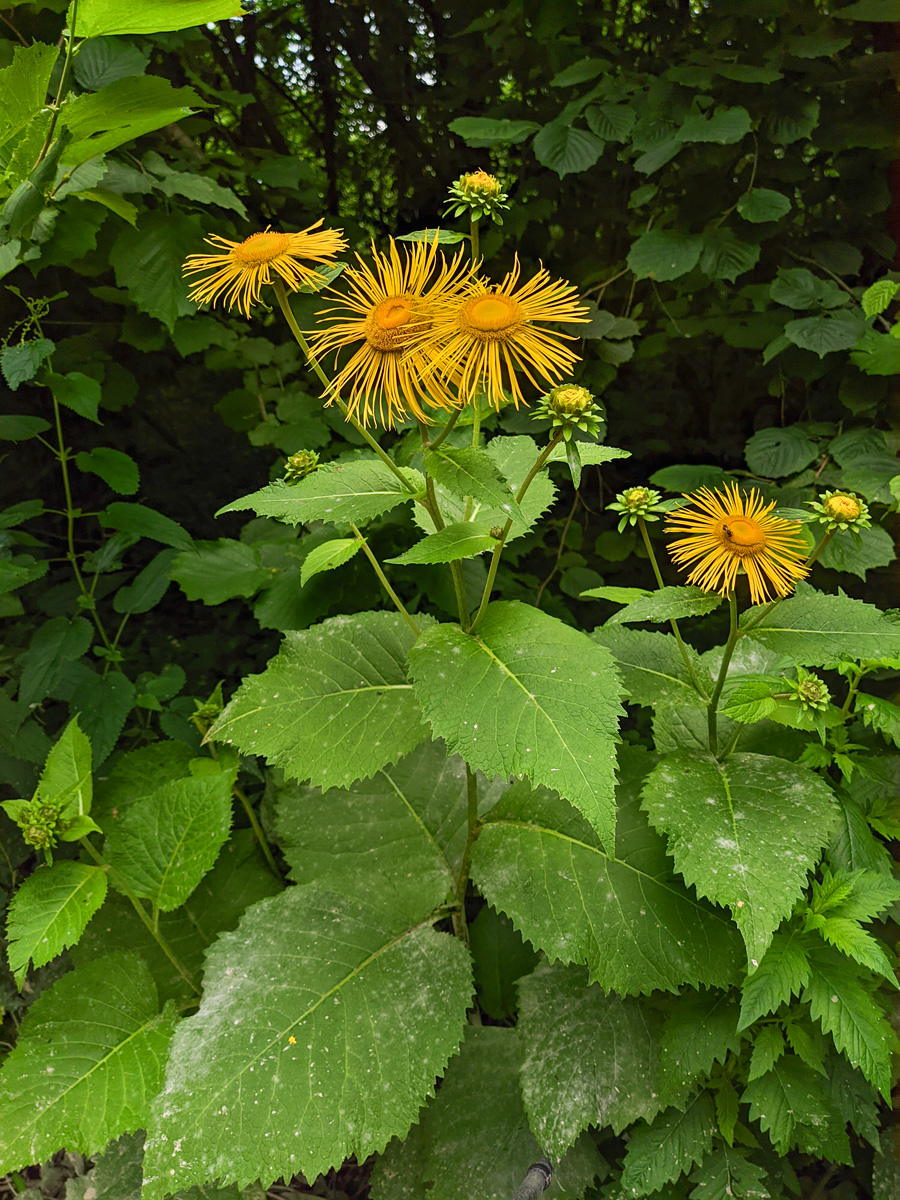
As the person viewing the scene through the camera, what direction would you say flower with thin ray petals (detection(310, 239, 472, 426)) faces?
facing the viewer
